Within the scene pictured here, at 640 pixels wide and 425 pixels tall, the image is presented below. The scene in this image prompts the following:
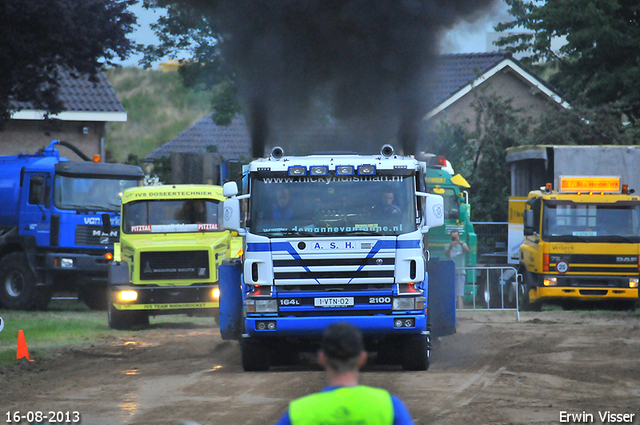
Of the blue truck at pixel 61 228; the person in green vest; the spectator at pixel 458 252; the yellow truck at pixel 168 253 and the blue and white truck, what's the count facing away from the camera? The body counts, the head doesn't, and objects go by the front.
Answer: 1

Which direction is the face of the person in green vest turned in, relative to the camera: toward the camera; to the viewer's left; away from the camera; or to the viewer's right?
away from the camera

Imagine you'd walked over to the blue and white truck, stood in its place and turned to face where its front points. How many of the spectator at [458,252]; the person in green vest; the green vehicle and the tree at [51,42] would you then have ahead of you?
1

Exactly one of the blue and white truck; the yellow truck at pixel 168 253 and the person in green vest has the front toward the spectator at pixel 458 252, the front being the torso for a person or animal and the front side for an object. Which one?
the person in green vest

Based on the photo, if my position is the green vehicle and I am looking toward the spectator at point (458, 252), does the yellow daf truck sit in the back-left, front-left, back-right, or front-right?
front-left

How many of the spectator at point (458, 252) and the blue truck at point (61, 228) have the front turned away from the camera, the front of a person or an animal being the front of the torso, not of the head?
0

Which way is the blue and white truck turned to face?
toward the camera

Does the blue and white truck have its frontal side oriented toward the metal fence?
no

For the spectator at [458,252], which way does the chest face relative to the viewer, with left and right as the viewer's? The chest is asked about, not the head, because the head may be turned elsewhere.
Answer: facing the viewer

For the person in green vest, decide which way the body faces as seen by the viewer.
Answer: away from the camera

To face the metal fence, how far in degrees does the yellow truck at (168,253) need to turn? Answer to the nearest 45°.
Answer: approximately 90° to its left

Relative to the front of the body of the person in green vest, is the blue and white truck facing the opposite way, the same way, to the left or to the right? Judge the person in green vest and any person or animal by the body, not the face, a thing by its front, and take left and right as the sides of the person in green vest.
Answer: the opposite way

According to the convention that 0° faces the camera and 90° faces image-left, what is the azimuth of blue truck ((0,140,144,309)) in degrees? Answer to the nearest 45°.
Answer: approximately 315°

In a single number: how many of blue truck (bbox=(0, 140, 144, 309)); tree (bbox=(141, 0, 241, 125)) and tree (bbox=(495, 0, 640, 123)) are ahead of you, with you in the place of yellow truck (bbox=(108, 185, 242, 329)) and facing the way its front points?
0

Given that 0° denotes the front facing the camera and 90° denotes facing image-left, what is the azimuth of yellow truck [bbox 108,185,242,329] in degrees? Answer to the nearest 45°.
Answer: approximately 0°

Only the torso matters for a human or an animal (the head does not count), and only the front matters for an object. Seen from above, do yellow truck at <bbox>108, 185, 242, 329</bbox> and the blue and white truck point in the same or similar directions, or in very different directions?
same or similar directions

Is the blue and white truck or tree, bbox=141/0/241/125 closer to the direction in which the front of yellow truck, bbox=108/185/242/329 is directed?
the blue and white truck
